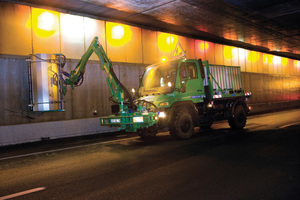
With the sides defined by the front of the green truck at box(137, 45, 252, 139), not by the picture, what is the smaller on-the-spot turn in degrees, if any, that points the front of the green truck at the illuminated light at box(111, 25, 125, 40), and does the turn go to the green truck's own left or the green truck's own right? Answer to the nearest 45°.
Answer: approximately 90° to the green truck's own right

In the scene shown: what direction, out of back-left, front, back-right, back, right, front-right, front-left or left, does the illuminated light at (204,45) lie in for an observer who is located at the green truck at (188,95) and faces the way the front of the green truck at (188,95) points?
back-right

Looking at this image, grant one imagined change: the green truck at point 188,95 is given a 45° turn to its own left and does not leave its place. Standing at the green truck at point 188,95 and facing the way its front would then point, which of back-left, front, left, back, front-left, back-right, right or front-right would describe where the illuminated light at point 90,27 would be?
back-right

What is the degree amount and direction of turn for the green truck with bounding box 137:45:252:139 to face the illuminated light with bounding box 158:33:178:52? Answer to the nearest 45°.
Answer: approximately 135° to its right

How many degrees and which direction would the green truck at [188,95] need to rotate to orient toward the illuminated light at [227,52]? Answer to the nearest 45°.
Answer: approximately 135° to its right

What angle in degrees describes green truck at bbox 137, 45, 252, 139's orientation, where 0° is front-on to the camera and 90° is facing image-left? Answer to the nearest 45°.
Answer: approximately 45°

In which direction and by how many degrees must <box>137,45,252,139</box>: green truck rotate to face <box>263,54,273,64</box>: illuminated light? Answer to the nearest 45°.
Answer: approximately 135° to its right

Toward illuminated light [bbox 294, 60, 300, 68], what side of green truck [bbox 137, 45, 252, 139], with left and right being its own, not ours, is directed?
back

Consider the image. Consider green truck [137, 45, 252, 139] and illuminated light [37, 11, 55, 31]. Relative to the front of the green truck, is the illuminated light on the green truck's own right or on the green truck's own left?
on the green truck's own right
